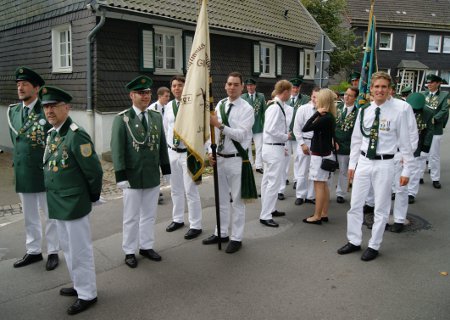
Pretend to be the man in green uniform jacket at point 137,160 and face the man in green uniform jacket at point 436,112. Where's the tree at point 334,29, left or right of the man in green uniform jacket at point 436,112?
left

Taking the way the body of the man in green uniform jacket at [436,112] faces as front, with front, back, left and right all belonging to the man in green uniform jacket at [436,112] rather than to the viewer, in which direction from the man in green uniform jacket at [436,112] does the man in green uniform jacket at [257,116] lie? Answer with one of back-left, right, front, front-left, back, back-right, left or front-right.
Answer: front-right

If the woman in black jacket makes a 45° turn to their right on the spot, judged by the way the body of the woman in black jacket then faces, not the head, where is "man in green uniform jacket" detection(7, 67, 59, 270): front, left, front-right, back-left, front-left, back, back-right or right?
left

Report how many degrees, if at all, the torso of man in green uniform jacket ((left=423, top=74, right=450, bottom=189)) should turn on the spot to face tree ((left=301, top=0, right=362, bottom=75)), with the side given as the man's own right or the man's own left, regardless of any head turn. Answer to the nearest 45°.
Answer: approximately 135° to the man's own right

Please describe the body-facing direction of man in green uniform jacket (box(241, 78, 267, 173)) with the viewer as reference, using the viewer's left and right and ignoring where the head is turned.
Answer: facing the viewer

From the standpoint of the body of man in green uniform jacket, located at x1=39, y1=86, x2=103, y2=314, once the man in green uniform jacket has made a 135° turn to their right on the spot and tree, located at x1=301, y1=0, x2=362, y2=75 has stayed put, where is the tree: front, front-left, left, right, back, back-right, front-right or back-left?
front-right

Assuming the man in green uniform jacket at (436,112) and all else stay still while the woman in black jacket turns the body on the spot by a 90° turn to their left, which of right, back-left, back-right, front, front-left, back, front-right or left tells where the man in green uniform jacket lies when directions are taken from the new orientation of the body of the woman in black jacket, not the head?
back-left

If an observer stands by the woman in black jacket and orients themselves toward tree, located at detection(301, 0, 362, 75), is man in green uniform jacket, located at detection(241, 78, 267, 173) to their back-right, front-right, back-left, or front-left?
front-left

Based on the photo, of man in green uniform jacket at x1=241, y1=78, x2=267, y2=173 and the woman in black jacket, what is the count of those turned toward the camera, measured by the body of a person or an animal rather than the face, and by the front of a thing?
1

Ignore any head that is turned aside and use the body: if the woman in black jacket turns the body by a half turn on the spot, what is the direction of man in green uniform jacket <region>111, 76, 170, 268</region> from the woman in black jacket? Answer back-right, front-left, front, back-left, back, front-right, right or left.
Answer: back-right

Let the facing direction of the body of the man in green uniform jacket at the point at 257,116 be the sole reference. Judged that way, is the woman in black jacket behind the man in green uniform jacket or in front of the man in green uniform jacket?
in front

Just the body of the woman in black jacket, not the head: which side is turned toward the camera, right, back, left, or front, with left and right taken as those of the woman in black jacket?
left

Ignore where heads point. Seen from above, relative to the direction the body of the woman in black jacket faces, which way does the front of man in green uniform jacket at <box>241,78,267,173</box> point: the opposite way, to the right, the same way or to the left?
to the left

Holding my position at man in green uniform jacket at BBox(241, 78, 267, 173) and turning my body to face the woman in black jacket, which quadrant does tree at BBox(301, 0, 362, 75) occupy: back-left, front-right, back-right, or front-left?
back-left

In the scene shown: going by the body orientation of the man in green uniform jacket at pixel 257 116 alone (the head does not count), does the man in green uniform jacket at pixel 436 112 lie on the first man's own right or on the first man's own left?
on the first man's own left
